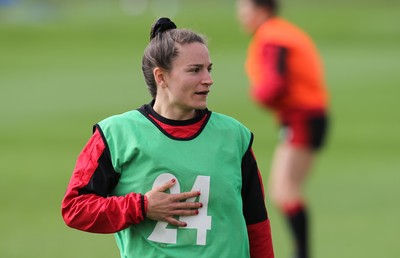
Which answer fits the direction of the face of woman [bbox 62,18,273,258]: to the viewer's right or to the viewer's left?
to the viewer's right

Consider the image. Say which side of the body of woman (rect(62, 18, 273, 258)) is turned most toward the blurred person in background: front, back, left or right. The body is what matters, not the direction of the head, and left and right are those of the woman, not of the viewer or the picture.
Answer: back

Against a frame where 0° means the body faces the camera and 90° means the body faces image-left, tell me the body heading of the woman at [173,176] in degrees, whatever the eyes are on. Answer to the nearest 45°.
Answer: approximately 0°

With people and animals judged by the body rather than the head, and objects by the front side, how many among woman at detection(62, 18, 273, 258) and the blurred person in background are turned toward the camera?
1

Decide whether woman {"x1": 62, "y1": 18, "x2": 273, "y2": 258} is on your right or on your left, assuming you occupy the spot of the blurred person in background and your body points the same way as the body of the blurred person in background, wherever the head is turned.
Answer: on your left
